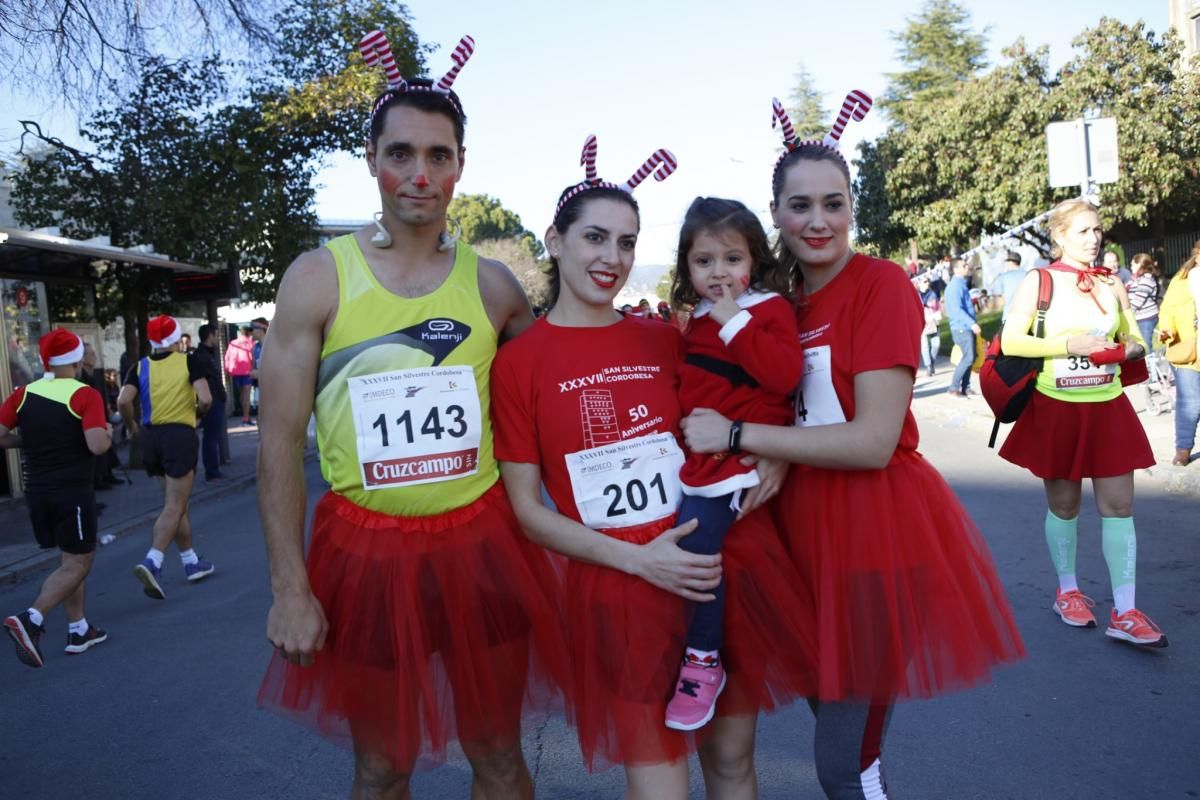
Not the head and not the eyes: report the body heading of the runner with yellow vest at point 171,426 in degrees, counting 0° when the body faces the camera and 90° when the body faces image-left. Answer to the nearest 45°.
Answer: approximately 180°

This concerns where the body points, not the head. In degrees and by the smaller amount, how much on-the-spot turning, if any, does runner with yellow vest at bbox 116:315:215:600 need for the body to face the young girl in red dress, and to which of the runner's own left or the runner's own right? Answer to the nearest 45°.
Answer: approximately 180°

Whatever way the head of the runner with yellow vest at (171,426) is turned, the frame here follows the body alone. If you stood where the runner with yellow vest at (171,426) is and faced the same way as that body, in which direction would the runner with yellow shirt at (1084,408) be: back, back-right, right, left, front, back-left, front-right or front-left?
back-right

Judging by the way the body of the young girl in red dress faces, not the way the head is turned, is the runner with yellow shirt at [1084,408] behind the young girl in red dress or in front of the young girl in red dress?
behind

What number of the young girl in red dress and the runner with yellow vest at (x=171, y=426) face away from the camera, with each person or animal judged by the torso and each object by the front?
1

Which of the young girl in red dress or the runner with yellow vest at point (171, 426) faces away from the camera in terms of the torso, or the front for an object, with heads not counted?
the runner with yellow vest

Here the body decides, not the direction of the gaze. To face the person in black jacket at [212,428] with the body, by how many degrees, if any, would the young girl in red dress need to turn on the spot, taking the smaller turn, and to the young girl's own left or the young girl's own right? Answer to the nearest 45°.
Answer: approximately 90° to the young girl's own right

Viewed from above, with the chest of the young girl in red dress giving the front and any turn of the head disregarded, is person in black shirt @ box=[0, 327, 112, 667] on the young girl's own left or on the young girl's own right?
on the young girl's own right
